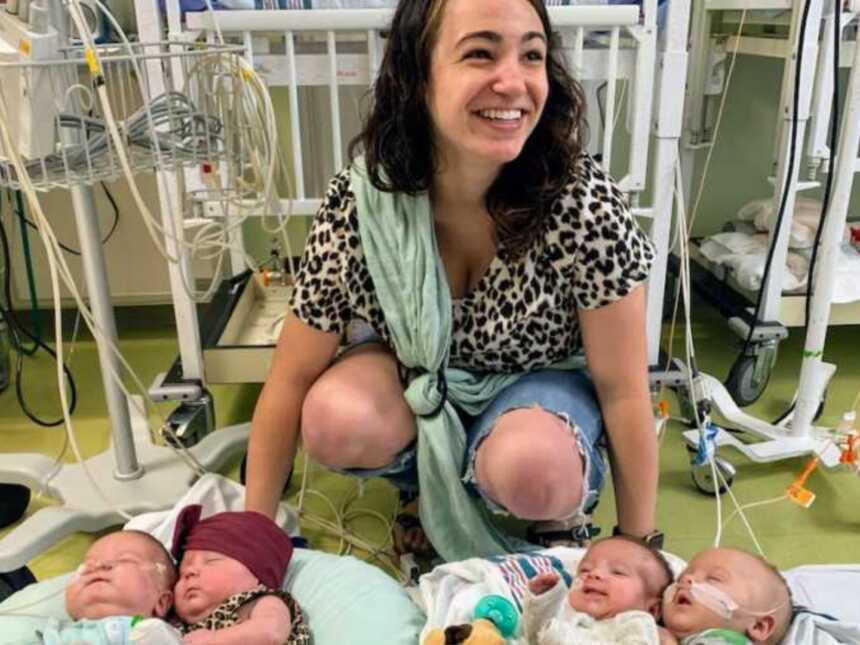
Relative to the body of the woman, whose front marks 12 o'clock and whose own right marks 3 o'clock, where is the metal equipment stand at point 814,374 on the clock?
The metal equipment stand is roughly at 8 o'clock from the woman.

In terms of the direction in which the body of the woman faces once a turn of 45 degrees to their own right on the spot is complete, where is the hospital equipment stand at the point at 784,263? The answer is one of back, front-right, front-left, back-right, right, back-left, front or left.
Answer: back

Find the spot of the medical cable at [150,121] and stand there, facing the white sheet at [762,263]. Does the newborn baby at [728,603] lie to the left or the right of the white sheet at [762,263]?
right

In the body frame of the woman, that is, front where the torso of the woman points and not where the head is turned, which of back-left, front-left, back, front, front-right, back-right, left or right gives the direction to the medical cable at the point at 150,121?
right

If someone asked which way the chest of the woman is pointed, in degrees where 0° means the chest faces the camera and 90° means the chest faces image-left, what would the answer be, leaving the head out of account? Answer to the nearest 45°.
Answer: approximately 0°

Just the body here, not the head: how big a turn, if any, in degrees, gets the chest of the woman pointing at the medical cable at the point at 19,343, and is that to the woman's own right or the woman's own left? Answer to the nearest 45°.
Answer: approximately 135° to the woman's own right

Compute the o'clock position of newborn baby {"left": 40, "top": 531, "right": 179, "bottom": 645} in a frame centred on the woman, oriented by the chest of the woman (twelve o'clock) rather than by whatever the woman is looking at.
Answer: The newborn baby is roughly at 2 o'clock from the woman.
